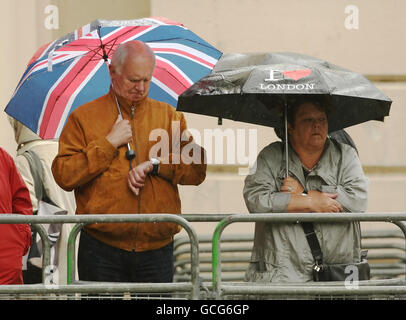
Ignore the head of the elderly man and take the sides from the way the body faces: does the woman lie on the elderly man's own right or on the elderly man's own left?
on the elderly man's own left

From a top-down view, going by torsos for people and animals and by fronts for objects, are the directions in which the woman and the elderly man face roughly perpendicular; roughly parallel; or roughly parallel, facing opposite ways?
roughly parallel

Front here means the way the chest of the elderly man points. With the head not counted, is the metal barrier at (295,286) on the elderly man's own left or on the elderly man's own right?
on the elderly man's own left

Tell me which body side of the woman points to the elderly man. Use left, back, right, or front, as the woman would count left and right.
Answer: right

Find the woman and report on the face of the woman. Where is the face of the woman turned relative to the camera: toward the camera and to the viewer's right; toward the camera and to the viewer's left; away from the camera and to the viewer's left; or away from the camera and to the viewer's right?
toward the camera and to the viewer's right

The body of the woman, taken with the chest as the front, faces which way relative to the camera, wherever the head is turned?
toward the camera

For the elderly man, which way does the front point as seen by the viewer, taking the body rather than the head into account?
toward the camera
